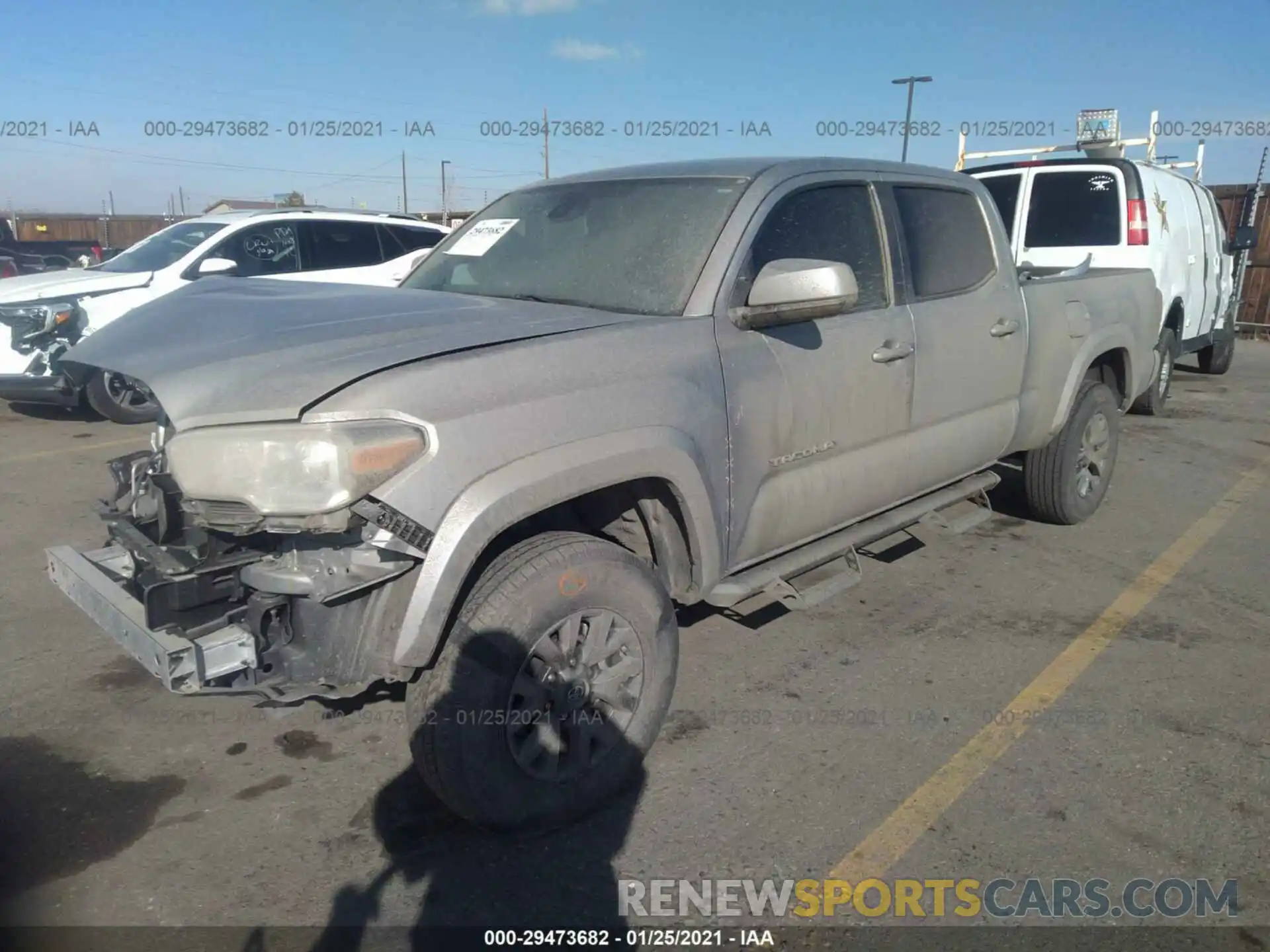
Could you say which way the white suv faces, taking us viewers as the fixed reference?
facing the viewer and to the left of the viewer

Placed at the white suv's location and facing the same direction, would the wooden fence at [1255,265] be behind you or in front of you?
behind

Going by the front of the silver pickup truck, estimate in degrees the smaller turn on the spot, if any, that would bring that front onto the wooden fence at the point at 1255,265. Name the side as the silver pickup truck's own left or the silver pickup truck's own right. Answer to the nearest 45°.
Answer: approximately 180°

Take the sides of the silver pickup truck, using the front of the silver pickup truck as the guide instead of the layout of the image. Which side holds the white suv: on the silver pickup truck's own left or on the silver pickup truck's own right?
on the silver pickup truck's own right

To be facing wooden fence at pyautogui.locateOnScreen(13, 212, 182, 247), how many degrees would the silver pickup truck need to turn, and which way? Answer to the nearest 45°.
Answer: approximately 90° to its right

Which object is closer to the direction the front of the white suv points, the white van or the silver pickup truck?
the silver pickup truck

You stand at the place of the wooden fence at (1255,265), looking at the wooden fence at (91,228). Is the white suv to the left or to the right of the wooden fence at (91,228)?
left

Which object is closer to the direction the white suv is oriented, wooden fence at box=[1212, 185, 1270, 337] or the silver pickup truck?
the silver pickup truck

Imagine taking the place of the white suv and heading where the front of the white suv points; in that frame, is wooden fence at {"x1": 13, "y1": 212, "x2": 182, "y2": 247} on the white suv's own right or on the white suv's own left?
on the white suv's own right

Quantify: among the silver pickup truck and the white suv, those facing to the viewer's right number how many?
0
